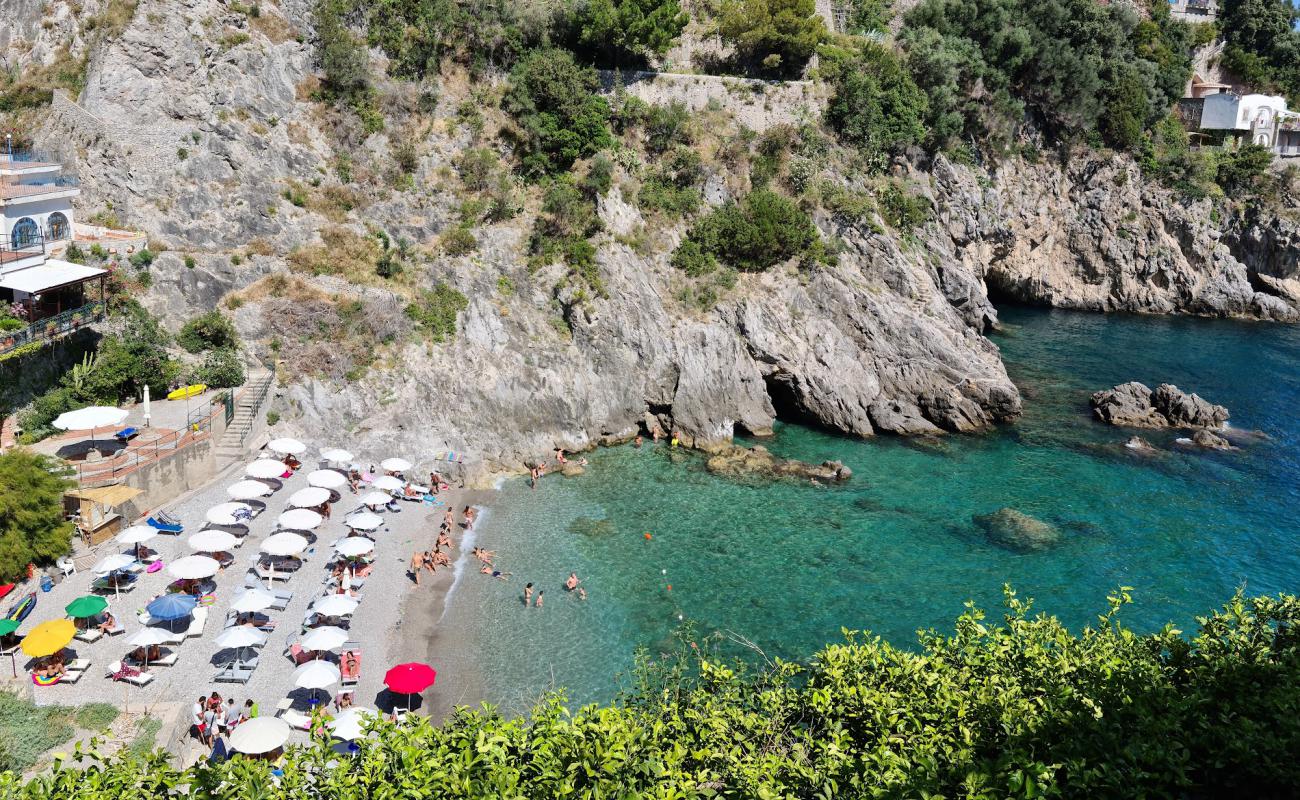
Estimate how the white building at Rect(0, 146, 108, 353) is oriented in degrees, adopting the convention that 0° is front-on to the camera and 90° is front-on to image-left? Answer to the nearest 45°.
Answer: approximately 315°

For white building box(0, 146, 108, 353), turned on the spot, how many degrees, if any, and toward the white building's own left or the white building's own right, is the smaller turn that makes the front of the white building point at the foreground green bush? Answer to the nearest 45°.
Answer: approximately 45° to the white building's own right

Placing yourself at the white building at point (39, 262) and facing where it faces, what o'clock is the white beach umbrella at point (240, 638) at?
The white beach umbrella is roughly at 1 o'clock from the white building.

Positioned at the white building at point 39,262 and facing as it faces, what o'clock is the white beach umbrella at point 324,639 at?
The white beach umbrella is roughly at 1 o'clock from the white building.

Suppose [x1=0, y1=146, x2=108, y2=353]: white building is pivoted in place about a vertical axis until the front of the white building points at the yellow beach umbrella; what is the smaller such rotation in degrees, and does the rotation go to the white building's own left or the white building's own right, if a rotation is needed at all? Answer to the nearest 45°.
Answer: approximately 45° to the white building's own right
